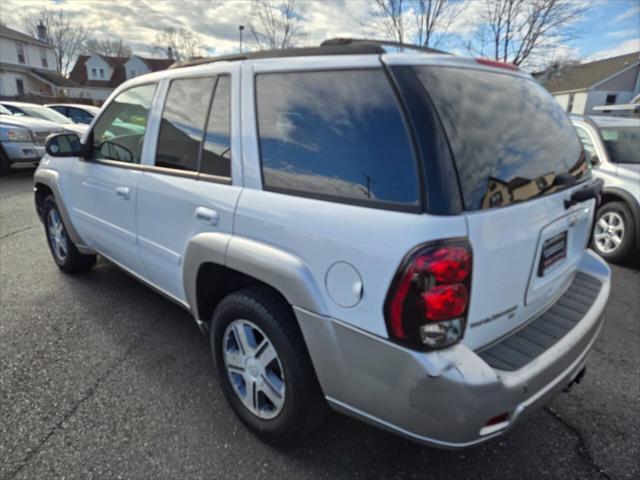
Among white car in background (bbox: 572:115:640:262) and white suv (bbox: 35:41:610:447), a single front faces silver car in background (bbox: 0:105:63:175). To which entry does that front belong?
the white suv

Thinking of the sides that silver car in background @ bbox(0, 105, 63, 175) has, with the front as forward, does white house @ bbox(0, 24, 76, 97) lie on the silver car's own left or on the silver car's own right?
on the silver car's own left

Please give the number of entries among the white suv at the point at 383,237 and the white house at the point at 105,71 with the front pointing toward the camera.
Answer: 1

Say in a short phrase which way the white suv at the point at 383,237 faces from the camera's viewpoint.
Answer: facing away from the viewer and to the left of the viewer

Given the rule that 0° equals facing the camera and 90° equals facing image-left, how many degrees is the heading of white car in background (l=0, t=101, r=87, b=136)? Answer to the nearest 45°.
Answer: approximately 315°

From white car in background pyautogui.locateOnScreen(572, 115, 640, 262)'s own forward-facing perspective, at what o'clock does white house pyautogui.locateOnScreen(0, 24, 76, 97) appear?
The white house is roughly at 5 o'clock from the white car in background.

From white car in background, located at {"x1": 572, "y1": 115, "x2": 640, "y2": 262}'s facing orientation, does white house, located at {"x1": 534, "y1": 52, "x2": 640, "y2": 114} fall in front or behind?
behind

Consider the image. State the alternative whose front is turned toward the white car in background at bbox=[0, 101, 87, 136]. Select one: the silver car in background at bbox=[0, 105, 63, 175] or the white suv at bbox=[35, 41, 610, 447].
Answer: the white suv

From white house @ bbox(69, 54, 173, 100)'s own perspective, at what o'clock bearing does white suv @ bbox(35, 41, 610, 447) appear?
The white suv is roughly at 12 o'clock from the white house.
